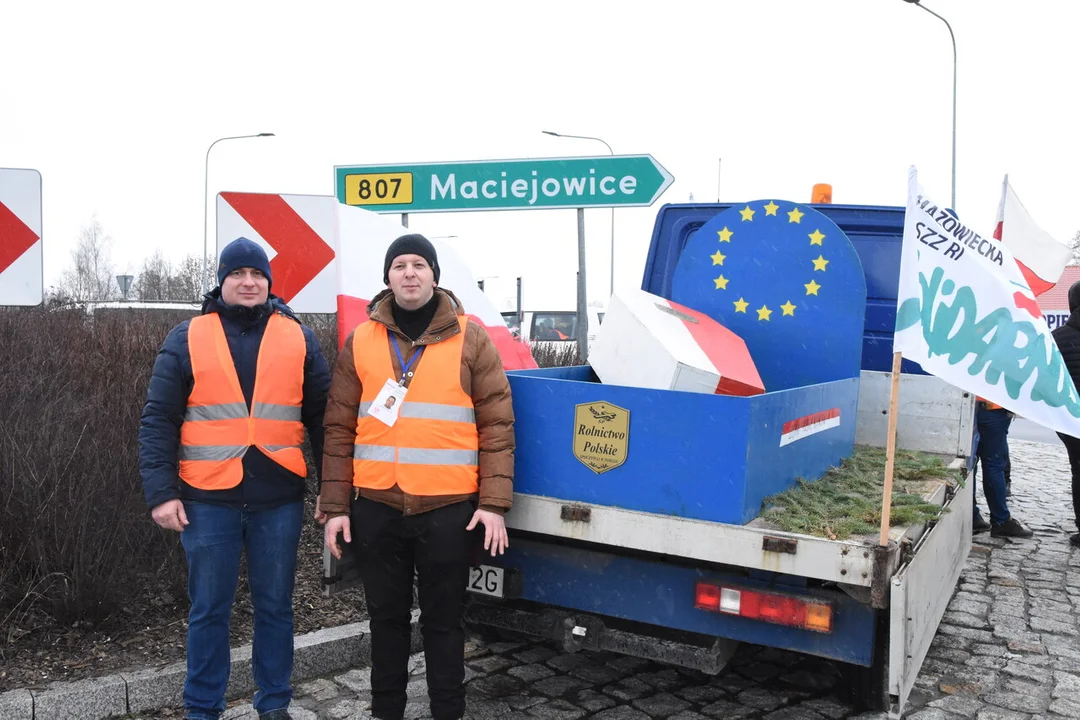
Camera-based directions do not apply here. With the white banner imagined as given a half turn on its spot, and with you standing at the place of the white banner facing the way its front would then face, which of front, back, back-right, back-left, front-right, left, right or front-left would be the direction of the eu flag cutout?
front-left

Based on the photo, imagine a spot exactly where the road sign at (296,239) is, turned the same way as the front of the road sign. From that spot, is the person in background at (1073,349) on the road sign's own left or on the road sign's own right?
on the road sign's own left

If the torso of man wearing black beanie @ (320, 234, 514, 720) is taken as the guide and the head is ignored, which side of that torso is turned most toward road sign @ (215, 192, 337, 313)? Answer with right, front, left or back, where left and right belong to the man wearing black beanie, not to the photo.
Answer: back

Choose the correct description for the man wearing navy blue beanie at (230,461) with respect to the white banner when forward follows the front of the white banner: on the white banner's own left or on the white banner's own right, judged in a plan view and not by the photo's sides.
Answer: on the white banner's own right

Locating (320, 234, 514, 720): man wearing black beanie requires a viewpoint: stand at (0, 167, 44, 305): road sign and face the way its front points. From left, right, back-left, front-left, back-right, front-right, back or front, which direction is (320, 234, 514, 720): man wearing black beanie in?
front-left
